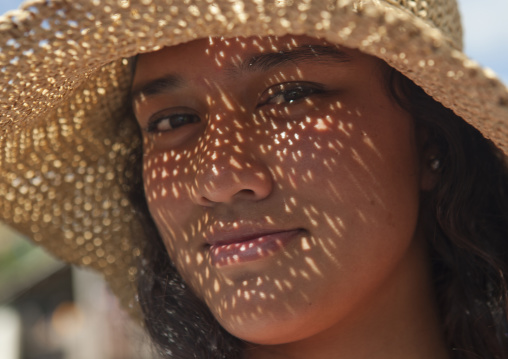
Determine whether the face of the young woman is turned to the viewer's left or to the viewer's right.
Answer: to the viewer's left
